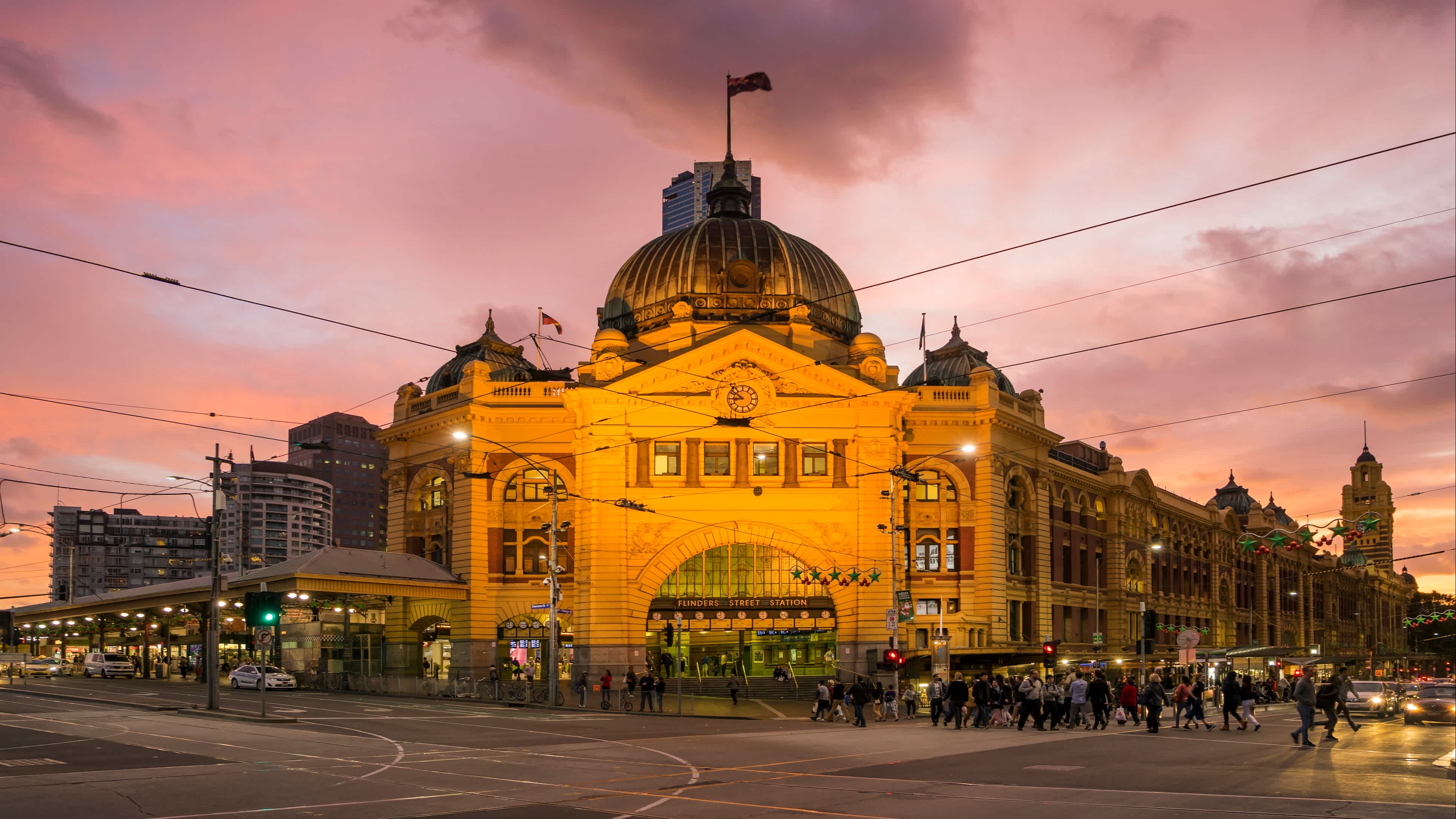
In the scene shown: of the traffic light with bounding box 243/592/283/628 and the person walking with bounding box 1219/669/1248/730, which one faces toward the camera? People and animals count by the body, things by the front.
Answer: the traffic light

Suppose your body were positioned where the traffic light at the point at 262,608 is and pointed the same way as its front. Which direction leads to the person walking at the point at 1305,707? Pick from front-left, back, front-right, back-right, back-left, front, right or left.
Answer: front-left

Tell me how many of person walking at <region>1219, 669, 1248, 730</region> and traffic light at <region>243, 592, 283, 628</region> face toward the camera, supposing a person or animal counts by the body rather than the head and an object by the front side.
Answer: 1

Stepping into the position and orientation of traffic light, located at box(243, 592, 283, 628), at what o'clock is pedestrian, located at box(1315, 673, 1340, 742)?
The pedestrian is roughly at 10 o'clock from the traffic light.

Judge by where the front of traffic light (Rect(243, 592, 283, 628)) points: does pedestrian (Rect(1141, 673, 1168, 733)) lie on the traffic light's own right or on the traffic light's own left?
on the traffic light's own left

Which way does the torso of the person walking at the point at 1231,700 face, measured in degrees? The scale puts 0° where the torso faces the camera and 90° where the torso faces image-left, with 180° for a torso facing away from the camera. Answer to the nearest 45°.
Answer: approximately 90°

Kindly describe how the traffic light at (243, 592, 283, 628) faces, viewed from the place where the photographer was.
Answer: facing the viewer

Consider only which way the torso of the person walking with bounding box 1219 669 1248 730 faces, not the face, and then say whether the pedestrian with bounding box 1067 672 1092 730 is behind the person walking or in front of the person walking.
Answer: in front

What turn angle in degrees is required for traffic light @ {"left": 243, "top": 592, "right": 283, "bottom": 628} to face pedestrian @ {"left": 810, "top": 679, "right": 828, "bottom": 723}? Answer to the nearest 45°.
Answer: approximately 90° to its left

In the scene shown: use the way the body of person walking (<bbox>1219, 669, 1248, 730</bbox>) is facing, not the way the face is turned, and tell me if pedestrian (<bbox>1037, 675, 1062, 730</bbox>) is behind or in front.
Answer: in front

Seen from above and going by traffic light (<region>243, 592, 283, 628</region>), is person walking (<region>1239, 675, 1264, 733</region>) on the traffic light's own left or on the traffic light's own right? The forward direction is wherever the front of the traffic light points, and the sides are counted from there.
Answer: on the traffic light's own left
